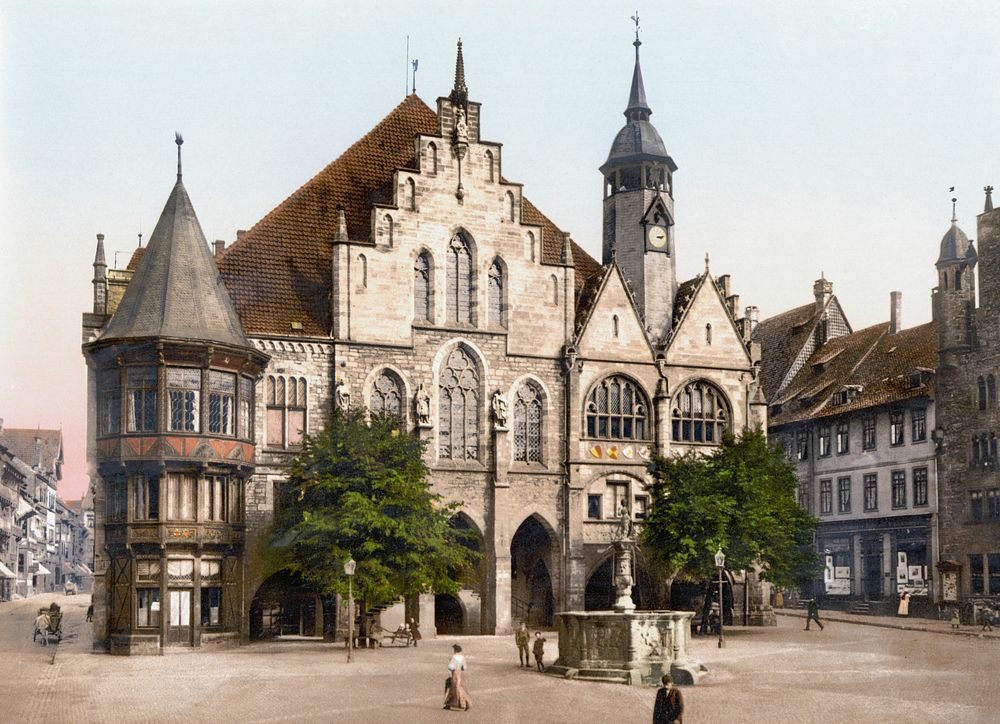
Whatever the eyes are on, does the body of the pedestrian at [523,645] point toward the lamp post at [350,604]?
no

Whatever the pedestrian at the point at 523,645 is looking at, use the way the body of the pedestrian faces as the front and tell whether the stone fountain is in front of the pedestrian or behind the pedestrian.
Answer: in front

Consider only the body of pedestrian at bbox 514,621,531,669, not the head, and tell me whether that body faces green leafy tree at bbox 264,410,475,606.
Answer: no

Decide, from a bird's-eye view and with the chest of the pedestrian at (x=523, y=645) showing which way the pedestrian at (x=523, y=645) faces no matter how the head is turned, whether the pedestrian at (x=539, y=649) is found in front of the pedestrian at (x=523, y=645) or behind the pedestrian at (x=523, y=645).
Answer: in front

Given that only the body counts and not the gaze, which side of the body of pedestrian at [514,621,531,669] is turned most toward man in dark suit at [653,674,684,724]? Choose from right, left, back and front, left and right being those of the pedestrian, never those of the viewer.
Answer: front

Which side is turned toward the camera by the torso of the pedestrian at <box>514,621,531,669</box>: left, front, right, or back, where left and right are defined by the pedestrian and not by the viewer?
front

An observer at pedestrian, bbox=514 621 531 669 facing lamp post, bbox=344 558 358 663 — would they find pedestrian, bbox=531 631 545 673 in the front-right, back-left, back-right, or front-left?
back-left

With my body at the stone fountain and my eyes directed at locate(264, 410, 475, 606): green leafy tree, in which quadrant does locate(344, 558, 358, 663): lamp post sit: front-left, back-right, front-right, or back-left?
front-left

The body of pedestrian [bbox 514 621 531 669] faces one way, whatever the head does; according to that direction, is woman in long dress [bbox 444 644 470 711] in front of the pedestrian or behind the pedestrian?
in front
